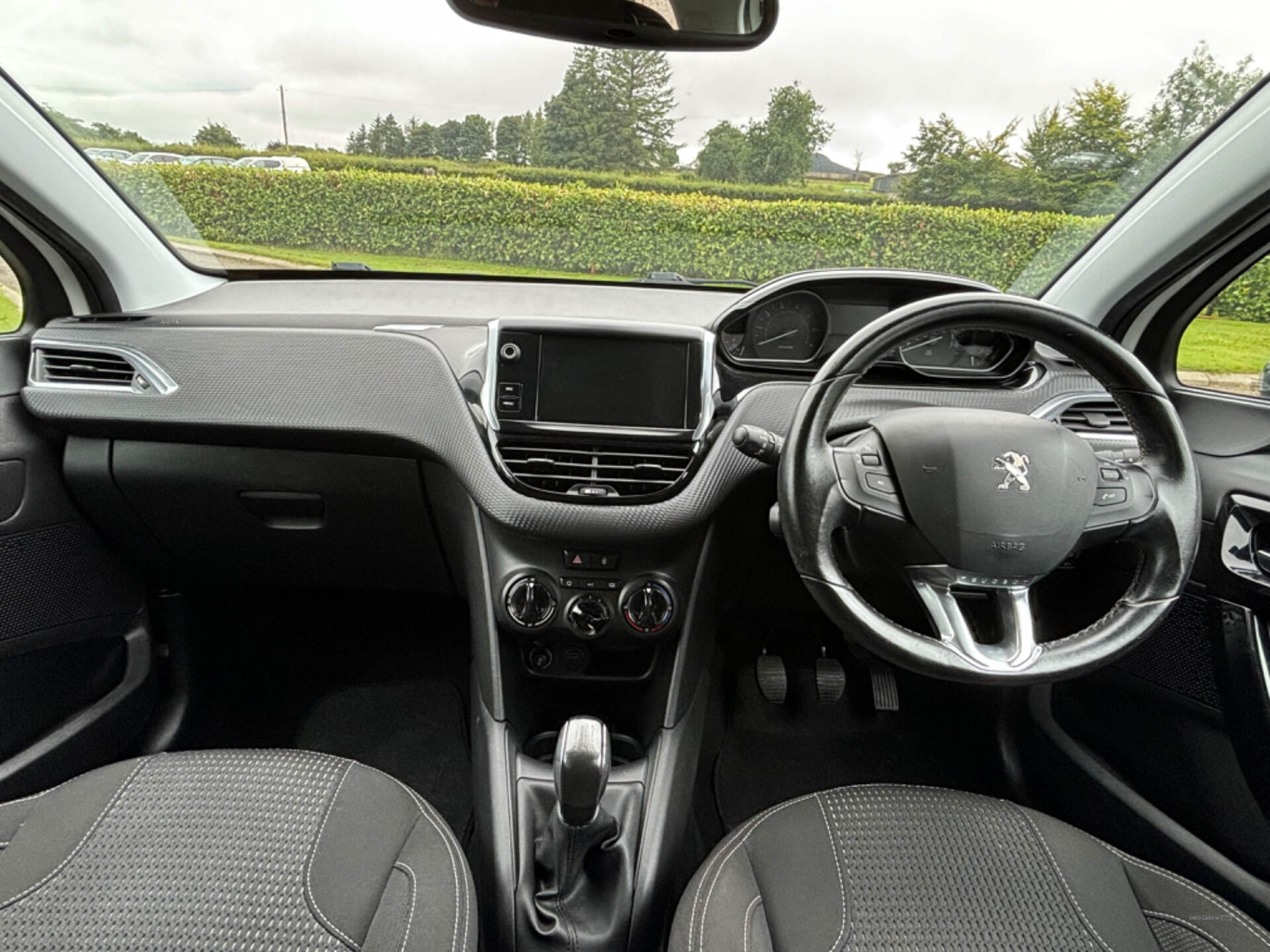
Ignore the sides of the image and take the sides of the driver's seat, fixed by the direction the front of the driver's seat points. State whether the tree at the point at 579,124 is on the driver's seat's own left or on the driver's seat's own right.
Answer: on the driver's seat's own left

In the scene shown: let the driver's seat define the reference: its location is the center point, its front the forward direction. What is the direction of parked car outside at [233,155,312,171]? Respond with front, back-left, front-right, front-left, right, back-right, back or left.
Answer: left

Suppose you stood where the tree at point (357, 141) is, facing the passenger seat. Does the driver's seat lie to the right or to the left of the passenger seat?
left

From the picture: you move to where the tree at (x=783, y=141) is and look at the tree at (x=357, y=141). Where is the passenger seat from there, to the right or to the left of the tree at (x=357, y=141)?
left

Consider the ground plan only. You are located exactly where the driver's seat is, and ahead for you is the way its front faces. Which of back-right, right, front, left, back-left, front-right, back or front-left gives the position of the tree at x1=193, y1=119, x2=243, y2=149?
left

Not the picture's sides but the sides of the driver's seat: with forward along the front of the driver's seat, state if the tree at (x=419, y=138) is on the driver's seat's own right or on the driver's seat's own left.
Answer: on the driver's seat's own left

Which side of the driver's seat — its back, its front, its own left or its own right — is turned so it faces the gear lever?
left

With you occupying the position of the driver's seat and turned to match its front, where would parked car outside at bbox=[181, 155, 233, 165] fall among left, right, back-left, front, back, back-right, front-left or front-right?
left

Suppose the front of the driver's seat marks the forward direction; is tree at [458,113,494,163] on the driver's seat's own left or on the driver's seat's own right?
on the driver's seat's own left

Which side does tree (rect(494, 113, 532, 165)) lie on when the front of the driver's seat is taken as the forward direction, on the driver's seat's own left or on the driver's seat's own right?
on the driver's seat's own left

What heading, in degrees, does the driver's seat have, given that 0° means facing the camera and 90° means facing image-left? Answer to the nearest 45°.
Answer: approximately 180°

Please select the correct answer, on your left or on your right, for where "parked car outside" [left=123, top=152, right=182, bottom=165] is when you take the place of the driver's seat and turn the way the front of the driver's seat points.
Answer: on your left

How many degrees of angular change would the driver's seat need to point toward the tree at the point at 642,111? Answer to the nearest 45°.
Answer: approximately 45° to its left
